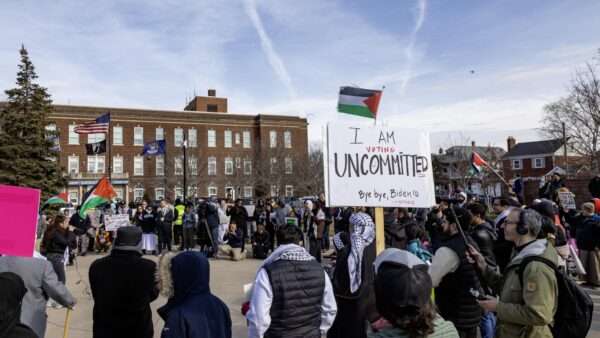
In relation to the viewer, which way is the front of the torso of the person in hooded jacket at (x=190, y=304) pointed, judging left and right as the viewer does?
facing away from the viewer and to the left of the viewer

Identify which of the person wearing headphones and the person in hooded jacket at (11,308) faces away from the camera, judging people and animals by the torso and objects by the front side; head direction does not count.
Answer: the person in hooded jacket

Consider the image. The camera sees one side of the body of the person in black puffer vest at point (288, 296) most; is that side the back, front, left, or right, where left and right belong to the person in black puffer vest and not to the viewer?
back

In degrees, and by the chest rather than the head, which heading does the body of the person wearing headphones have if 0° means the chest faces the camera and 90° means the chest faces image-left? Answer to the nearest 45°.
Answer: approximately 90°

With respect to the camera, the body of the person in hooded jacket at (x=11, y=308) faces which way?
away from the camera

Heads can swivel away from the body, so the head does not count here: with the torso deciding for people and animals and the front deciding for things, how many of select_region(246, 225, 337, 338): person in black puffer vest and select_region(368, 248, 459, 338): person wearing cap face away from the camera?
2

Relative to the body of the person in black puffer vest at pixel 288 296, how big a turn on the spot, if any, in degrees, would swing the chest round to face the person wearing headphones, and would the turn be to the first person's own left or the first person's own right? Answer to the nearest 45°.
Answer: approximately 90° to the first person's own right

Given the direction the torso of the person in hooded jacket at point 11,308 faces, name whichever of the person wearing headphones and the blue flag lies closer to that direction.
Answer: the blue flag

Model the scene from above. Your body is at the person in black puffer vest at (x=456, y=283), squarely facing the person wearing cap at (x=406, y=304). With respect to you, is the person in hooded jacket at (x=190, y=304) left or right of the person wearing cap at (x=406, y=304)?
right

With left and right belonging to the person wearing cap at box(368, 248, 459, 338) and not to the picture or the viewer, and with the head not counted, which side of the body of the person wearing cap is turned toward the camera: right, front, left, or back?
back
